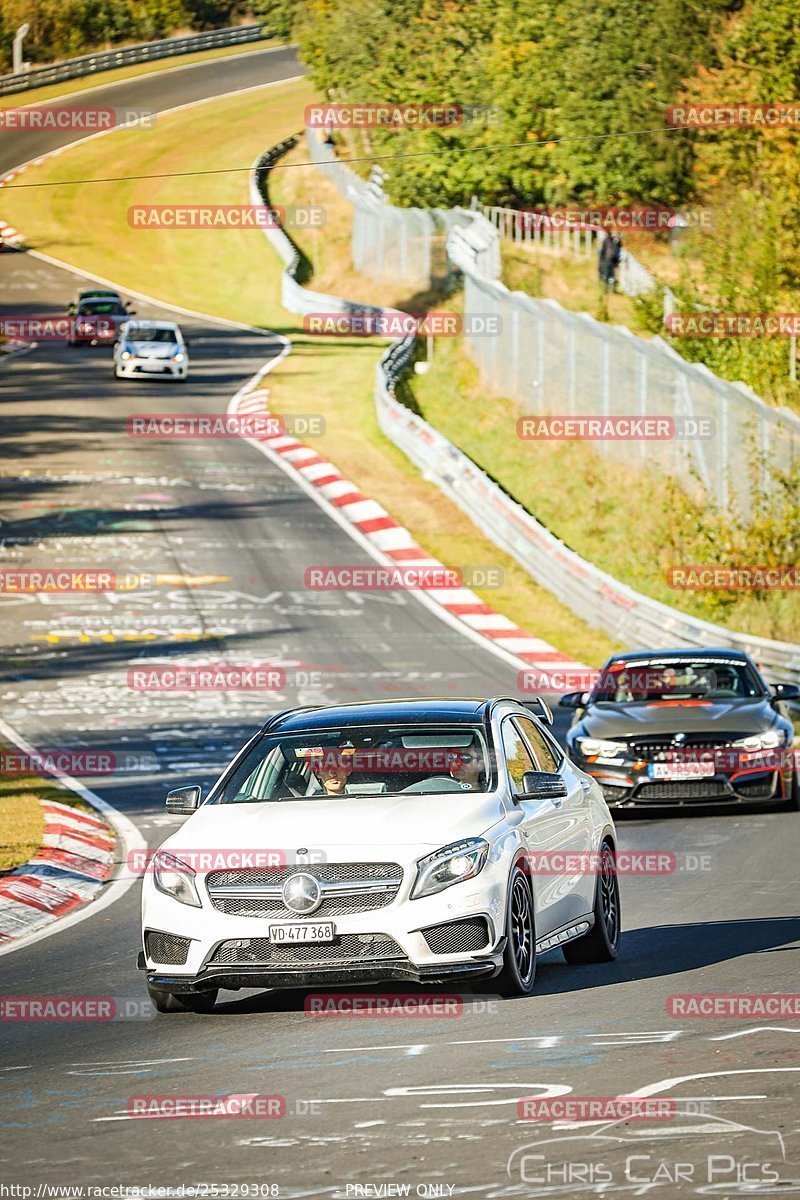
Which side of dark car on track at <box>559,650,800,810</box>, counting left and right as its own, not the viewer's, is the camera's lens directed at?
front

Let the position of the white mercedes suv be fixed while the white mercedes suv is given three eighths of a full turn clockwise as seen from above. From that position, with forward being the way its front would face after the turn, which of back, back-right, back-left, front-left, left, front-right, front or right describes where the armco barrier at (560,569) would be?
front

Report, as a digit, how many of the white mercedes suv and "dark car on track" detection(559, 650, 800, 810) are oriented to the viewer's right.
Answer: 0

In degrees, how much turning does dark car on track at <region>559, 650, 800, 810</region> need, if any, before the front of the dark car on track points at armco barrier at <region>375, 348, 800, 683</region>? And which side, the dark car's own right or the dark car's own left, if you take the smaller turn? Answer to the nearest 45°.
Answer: approximately 180°

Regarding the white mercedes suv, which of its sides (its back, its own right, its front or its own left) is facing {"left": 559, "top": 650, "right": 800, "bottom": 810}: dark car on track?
back

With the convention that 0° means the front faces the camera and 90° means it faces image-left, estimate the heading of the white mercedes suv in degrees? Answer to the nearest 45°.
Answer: approximately 45°

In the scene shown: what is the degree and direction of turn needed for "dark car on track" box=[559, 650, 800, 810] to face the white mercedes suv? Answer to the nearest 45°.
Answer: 0° — it already faces it
